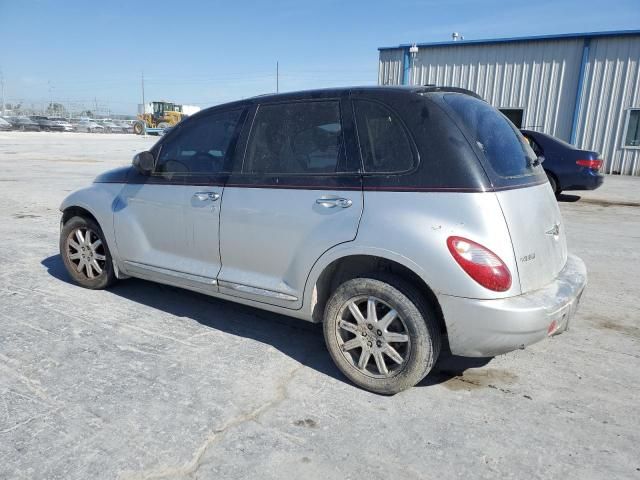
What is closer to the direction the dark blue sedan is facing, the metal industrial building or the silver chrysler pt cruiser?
the metal industrial building

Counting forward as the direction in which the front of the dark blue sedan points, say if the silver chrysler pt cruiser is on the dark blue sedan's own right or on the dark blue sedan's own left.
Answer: on the dark blue sedan's own left

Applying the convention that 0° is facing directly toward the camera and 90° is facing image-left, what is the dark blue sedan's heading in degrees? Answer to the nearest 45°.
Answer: approximately 135°

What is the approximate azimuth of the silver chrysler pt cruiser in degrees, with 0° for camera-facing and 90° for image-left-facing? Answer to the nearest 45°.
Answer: approximately 135°

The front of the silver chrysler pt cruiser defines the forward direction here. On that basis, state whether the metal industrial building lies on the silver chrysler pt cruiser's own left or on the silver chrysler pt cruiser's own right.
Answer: on the silver chrysler pt cruiser's own right

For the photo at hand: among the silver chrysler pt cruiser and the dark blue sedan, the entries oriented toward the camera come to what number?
0

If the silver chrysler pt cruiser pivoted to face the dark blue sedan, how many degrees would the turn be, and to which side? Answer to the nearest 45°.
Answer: approximately 90° to its right
